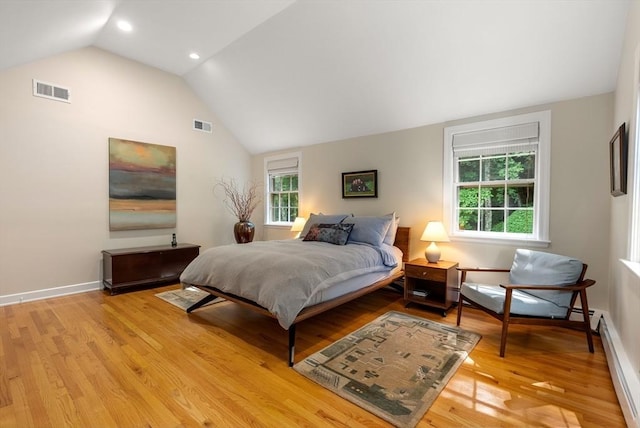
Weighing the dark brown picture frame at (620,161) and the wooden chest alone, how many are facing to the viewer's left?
1

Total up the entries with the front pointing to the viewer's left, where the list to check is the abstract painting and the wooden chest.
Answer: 0

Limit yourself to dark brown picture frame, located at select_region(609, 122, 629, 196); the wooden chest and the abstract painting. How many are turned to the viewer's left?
1

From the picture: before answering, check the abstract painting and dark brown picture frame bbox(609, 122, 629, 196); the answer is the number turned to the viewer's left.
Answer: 1

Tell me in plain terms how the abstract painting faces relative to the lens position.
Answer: facing the viewer and to the right of the viewer

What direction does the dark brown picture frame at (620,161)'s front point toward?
to the viewer's left

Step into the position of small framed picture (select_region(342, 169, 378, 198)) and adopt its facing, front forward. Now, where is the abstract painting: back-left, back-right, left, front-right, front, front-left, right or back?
front-right

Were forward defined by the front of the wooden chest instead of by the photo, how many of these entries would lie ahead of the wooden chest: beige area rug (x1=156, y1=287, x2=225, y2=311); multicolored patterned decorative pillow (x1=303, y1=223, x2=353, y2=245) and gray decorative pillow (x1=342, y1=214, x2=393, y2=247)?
3

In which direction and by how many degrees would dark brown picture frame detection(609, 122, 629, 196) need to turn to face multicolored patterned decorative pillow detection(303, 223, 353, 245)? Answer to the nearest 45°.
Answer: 0° — it already faces it

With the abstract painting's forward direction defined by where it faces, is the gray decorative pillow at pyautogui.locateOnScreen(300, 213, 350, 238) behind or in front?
in front

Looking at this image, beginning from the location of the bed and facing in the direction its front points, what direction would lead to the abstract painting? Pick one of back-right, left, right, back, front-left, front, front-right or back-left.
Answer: right

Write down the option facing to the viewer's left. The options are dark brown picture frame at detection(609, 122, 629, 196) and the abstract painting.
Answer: the dark brown picture frame

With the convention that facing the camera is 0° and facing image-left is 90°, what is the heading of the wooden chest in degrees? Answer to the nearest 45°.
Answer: approximately 315°

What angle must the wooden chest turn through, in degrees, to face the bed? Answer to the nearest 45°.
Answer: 0° — it already faces it

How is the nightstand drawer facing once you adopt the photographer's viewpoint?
facing the viewer and to the left of the viewer

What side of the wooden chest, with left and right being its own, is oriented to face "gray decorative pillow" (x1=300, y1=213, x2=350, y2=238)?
front

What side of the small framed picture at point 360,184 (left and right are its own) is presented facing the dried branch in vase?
right
